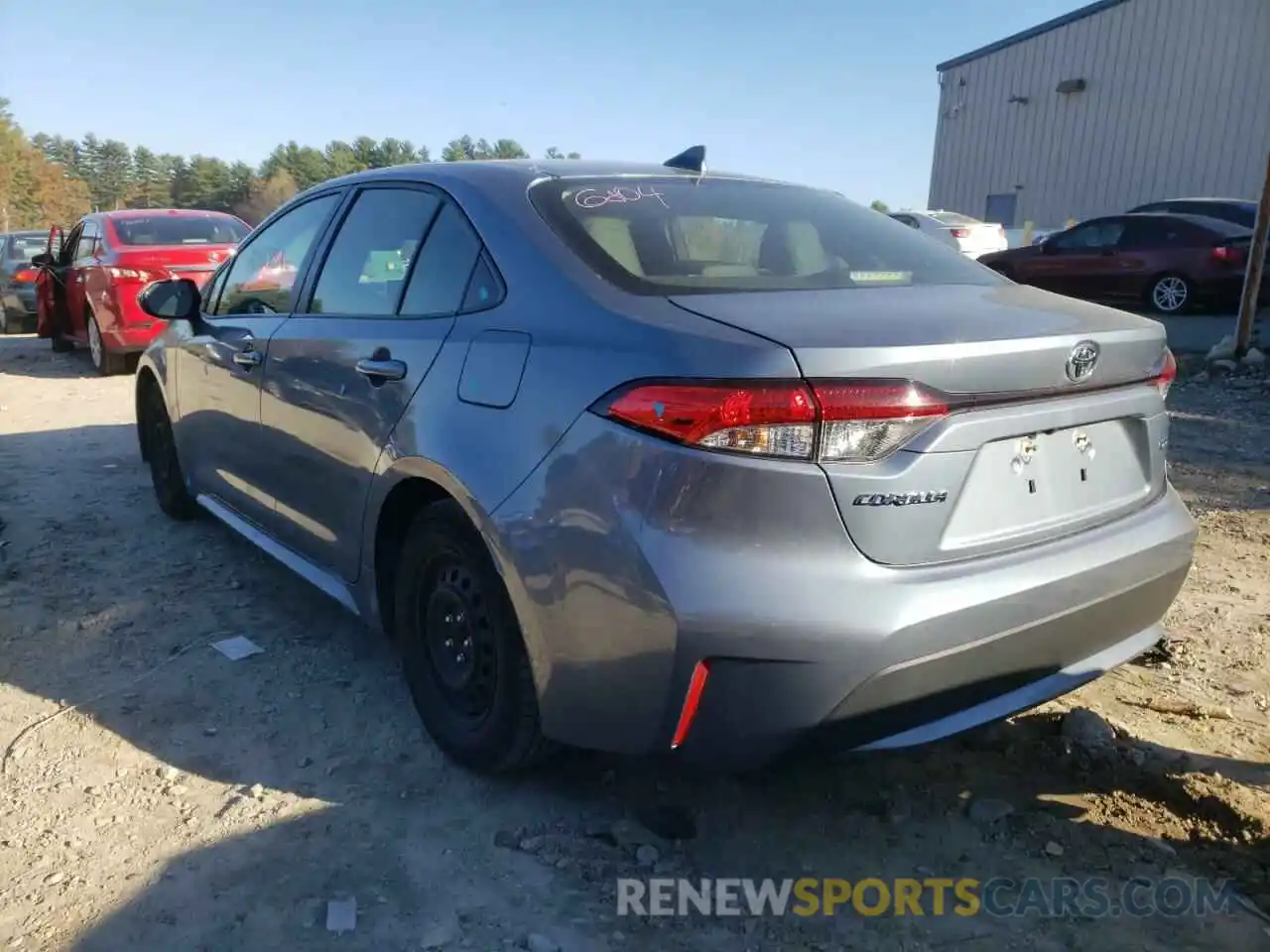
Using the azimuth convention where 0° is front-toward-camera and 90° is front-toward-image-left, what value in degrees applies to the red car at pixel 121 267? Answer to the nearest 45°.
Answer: approximately 135°

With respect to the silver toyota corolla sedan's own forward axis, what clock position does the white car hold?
The white car is roughly at 2 o'clock from the silver toyota corolla sedan.

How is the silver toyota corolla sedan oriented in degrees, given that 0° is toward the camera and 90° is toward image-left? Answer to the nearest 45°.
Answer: approximately 135°

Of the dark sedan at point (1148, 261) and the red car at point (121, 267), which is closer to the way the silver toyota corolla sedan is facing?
the red car

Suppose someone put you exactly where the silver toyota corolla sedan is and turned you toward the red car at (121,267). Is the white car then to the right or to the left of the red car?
right

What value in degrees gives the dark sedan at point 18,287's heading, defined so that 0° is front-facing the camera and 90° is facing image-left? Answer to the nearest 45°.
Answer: approximately 135°

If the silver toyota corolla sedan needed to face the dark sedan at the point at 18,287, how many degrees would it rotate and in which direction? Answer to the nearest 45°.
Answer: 0° — it already faces it

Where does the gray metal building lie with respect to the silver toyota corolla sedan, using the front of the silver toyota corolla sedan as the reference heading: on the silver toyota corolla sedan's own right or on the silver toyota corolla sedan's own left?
on the silver toyota corolla sedan's own right

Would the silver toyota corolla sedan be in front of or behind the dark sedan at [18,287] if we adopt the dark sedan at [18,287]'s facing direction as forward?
behind
